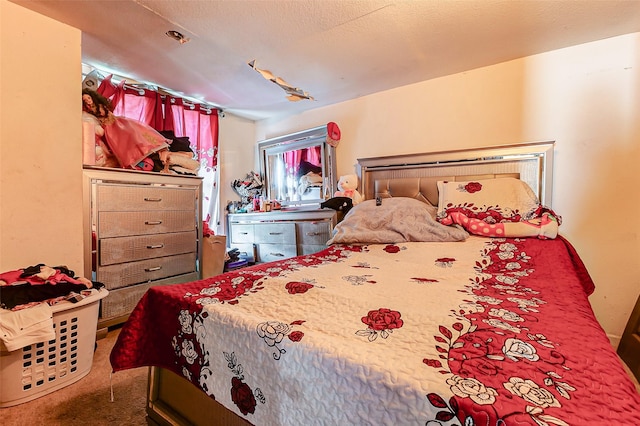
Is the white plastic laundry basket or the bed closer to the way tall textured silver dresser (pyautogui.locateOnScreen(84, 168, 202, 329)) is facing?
the bed

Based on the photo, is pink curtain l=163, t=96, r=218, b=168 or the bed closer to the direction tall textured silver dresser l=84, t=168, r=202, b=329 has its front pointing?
the bed

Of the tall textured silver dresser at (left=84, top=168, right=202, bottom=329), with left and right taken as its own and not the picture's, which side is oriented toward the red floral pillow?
front

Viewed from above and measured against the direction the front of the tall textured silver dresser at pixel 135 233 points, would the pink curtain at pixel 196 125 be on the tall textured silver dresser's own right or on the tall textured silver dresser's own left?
on the tall textured silver dresser's own left

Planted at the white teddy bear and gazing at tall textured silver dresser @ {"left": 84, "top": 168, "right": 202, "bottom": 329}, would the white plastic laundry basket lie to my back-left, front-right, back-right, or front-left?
front-left

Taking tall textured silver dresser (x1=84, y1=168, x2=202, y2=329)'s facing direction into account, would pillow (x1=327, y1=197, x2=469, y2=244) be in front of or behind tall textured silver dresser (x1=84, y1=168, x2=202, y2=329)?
in front

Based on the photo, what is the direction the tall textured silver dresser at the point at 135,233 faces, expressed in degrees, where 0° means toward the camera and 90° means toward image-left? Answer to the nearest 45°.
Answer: approximately 315°

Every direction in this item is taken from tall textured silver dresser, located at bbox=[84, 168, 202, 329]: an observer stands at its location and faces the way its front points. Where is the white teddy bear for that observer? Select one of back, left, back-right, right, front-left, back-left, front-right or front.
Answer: front-left
